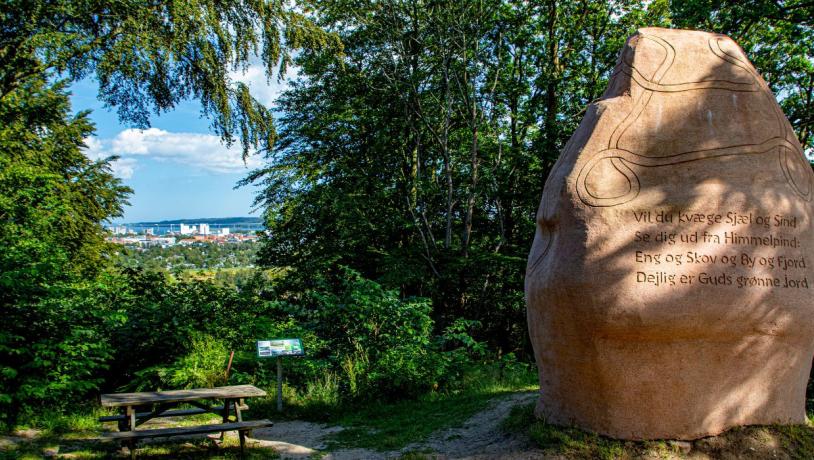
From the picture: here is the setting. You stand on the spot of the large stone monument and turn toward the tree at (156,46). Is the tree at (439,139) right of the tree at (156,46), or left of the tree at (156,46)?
right

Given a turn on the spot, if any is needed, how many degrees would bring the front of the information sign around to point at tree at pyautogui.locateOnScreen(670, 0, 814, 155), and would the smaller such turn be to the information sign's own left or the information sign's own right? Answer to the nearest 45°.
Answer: approximately 90° to the information sign's own left

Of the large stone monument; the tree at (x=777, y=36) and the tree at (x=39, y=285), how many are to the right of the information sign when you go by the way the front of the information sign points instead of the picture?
1

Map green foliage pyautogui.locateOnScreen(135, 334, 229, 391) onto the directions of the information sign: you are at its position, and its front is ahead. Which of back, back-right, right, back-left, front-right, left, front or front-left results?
back-right

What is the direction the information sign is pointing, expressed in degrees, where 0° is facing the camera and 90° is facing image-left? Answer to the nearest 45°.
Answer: approximately 0°

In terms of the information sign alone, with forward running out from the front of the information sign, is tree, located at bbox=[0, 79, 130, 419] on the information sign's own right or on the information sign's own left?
on the information sign's own right

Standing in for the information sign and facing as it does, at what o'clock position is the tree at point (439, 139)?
The tree is roughly at 7 o'clock from the information sign.

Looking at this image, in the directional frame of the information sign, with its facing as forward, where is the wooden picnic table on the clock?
The wooden picnic table is roughly at 1 o'clock from the information sign.

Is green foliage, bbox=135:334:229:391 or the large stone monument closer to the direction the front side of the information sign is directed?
the large stone monument
